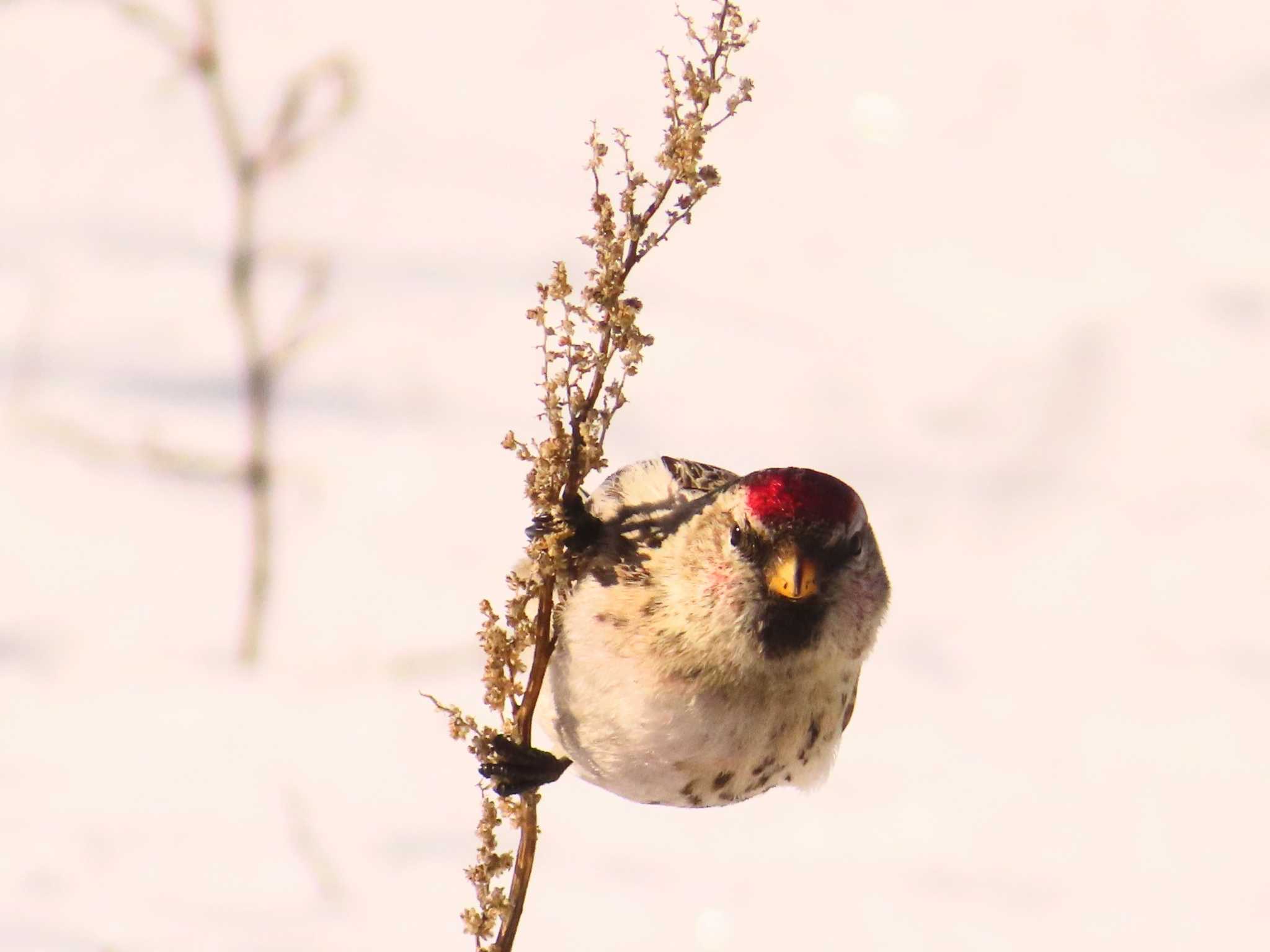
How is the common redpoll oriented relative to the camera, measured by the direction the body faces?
toward the camera
